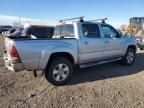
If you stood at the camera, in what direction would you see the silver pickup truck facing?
facing away from the viewer and to the right of the viewer
